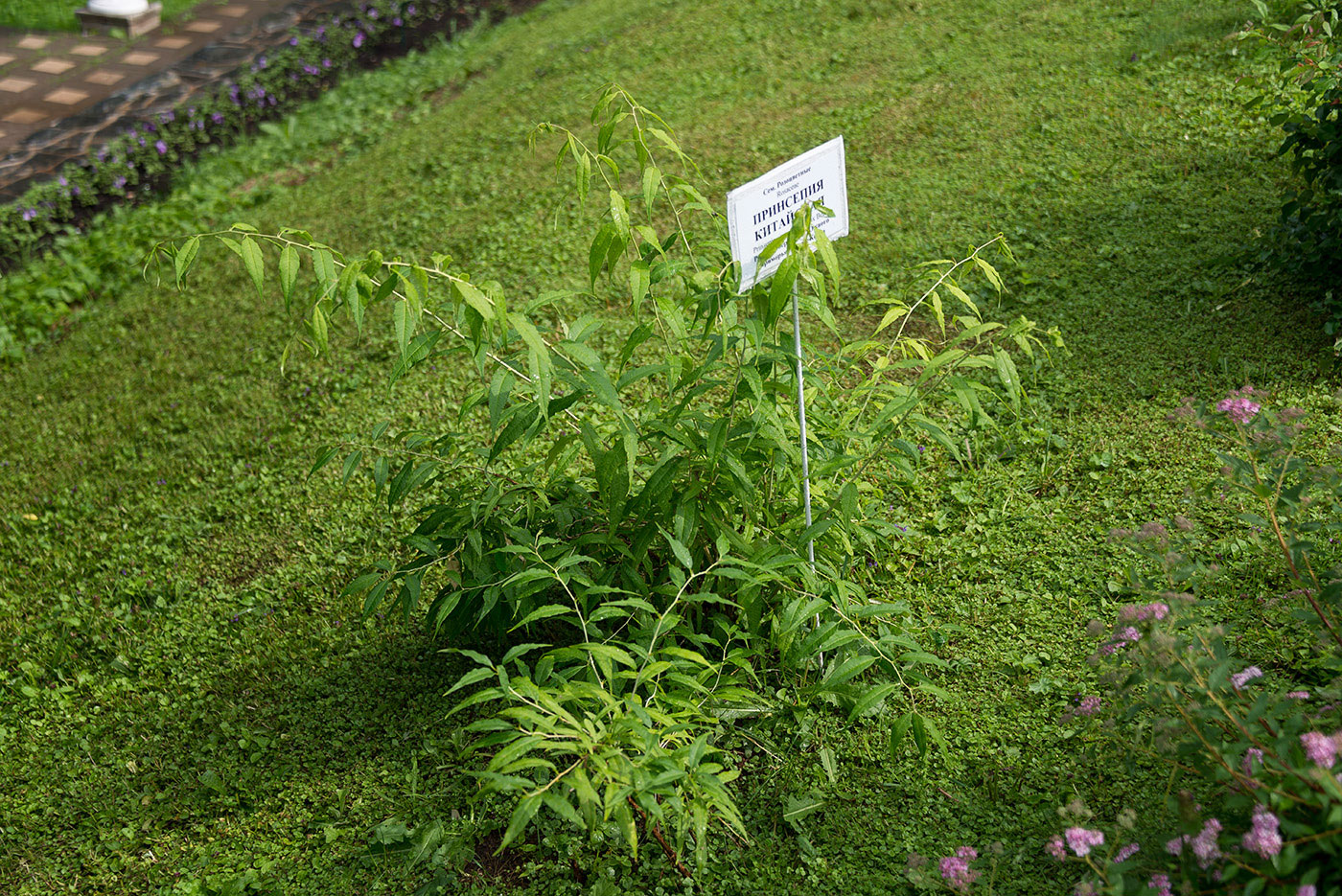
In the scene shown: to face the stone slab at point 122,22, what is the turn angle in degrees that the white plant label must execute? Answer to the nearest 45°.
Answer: approximately 180°

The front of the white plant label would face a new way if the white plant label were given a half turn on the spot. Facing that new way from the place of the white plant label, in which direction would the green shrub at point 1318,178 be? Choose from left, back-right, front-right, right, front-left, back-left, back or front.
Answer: right

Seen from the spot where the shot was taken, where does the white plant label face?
facing the viewer and to the right of the viewer

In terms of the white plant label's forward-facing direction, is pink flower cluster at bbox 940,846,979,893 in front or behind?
in front

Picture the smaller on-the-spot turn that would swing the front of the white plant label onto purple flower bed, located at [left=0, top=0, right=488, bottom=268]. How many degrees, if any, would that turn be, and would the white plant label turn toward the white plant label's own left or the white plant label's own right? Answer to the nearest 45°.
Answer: approximately 180°
